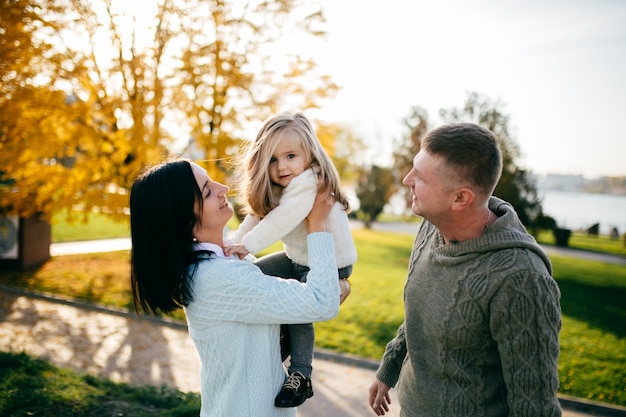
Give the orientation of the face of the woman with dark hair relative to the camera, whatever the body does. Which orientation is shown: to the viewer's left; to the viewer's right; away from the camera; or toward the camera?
to the viewer's right

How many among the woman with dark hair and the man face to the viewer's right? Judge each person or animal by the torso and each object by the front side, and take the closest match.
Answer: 1

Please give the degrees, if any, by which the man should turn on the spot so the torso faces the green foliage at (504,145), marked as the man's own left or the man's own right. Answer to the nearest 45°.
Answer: approximately 135° to the man's own right

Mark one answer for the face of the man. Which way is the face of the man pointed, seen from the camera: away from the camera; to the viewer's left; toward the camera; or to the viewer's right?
to the viewer's left

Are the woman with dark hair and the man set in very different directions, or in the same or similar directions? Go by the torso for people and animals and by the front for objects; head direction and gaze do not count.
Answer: very different directions

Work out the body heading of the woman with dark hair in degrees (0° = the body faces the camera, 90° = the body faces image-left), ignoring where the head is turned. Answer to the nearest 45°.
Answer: approximately 270°

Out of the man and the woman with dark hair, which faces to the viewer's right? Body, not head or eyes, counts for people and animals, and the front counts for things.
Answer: the woman with dark hair

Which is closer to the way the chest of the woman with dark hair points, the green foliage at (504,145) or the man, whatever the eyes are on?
the man

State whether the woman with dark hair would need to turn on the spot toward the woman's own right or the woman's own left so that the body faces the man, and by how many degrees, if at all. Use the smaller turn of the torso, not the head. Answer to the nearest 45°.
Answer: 0° — they already face them

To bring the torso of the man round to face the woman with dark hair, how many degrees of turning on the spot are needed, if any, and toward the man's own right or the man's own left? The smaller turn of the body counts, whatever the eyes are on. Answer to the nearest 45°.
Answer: approximately 45° to the man's own right

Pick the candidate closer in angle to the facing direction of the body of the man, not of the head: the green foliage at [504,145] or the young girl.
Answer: the young girl

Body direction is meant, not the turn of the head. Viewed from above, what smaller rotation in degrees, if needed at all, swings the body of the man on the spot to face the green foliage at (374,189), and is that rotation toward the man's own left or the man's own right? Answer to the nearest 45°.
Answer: approximately 135° to the man's own right
